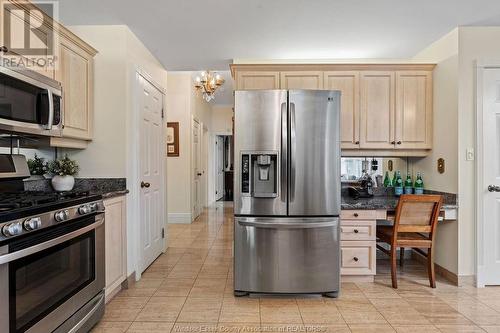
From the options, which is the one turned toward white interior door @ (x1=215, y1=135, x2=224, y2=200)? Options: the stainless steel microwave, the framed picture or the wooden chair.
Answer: the wooden chair

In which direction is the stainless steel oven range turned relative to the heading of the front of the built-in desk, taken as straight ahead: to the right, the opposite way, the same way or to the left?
to the left

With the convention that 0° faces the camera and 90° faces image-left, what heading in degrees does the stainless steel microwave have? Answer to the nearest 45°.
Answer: approximately 315°

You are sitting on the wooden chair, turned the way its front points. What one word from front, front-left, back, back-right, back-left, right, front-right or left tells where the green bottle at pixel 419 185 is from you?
front-right

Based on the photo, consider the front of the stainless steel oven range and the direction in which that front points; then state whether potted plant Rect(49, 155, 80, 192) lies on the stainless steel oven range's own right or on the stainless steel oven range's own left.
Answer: on the stainless steel oven range's own left

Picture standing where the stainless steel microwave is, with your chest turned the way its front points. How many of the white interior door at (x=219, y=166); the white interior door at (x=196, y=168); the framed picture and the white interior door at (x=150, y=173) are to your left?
4

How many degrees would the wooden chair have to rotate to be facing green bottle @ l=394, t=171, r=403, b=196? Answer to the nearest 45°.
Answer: approximately 45° to its right

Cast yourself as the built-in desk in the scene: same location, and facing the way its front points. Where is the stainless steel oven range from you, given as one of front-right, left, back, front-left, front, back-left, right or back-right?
front-right

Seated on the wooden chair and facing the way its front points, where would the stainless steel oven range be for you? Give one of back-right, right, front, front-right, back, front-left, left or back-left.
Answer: left

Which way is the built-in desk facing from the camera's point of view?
toward the camera

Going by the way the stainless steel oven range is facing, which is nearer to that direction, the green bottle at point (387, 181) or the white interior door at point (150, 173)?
the green bottle

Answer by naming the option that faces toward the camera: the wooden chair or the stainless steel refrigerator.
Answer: the stainless steel refrigerator
